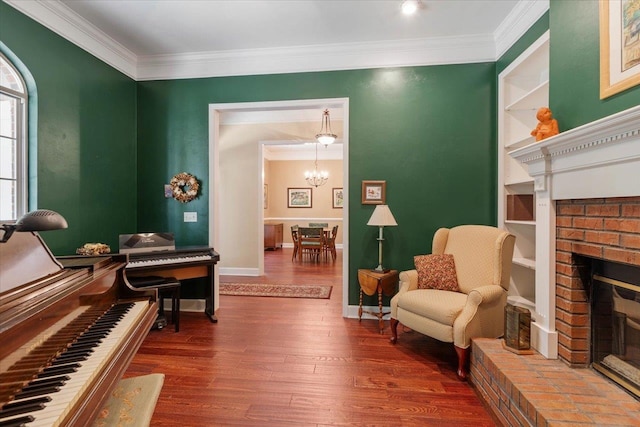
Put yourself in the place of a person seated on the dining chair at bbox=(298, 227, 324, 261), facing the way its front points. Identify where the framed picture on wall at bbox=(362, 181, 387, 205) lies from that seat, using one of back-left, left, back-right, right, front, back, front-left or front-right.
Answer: back

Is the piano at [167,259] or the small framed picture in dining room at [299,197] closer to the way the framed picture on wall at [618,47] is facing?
the piano

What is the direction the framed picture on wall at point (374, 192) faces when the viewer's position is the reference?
facing the viewer

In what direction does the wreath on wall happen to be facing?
toward the camera

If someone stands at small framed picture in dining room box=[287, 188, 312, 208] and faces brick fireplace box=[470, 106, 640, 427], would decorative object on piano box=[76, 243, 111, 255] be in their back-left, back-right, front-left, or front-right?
front-right

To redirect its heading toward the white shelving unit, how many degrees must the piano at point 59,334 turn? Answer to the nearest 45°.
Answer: approximately 45° to its left

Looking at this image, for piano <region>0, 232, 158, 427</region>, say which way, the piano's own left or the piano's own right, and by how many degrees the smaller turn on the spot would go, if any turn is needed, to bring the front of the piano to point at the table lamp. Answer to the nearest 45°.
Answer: approximately 45° to the piano's own left

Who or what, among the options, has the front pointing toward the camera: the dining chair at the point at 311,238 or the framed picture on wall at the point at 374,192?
the framed picture on wall

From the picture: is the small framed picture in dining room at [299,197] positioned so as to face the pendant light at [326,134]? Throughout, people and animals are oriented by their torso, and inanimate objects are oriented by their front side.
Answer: yes

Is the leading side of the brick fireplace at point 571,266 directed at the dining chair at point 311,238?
no

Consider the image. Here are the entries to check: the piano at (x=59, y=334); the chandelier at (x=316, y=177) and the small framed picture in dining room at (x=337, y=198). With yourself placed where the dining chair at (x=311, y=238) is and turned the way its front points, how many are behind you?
1

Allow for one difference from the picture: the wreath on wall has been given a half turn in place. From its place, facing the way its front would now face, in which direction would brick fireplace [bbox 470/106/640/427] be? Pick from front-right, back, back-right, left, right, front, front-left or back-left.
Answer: back-right

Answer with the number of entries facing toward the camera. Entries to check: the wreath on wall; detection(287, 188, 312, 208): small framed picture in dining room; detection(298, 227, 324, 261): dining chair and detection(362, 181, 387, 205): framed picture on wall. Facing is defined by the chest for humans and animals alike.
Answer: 3

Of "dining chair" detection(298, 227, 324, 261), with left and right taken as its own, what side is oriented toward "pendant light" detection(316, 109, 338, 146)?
back

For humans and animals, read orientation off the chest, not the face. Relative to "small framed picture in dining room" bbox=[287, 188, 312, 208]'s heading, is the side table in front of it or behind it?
in front

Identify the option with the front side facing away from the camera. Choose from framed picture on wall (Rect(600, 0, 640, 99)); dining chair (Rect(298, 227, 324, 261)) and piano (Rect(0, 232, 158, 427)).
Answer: the dining chair

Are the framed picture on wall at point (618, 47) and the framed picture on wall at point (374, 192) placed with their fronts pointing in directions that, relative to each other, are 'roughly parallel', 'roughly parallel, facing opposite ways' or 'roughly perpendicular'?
roughly perpendicular

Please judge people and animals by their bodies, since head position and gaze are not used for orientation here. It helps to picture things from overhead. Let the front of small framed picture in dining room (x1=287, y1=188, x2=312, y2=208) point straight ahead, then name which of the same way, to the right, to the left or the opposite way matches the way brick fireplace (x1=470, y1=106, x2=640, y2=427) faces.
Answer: to the right

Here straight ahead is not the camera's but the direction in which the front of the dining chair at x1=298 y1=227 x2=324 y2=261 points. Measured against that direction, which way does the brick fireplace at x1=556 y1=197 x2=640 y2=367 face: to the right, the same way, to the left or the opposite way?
to the left

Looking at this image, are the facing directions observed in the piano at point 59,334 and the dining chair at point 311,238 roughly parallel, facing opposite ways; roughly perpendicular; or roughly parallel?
roughly perpendicular

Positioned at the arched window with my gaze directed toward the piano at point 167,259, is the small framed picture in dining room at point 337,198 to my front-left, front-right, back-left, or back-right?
front-left

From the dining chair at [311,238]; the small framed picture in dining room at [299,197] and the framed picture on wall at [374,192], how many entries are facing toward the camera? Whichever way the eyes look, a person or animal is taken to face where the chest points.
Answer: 2
